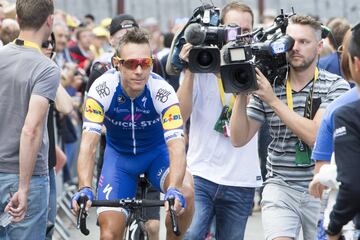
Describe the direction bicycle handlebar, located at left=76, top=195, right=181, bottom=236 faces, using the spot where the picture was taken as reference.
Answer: facing the viewer

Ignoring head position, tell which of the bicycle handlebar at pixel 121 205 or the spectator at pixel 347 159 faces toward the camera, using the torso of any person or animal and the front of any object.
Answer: the bicycle handlebar

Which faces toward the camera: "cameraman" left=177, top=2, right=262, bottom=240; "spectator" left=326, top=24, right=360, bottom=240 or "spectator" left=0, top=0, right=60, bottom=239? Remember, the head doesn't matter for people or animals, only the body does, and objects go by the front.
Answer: the cameraman

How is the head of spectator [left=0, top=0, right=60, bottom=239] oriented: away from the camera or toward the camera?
away from the camera

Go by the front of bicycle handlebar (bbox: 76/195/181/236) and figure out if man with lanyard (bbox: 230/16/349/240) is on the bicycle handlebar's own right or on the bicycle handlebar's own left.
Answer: on the bicycle handlebar's own left

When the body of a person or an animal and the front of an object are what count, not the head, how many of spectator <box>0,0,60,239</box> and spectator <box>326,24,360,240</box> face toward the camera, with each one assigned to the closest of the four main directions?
0

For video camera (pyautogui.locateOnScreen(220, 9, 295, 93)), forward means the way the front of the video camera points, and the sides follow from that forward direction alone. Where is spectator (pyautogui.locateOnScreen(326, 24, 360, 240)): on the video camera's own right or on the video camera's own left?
on the video camera's own left

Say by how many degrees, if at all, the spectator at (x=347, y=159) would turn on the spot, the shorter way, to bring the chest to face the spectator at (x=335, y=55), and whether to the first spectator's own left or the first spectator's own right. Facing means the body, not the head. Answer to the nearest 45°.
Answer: approximately 45° to the first spectator's own right

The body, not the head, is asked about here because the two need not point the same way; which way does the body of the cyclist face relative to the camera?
toward the camera
